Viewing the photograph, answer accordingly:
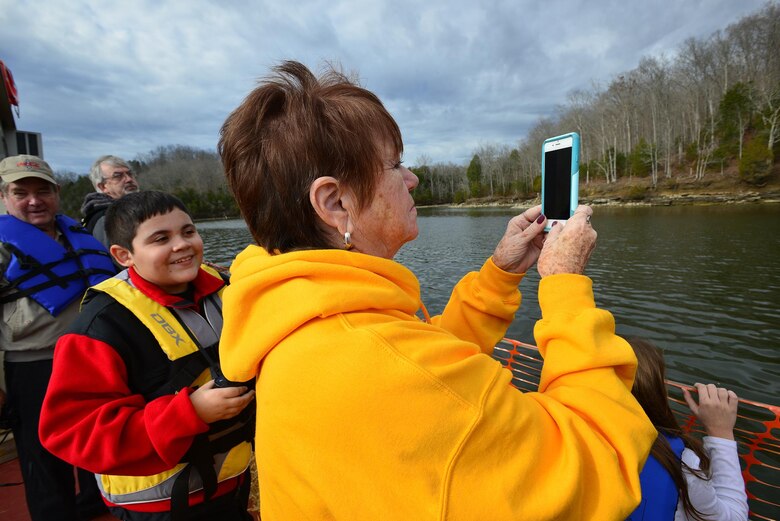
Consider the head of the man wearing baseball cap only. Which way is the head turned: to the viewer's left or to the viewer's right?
to the viewer's right

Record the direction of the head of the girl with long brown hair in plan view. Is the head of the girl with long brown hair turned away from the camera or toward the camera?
away from the camera

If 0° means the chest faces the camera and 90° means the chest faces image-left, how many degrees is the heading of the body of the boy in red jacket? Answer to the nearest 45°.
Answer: approximately 315°

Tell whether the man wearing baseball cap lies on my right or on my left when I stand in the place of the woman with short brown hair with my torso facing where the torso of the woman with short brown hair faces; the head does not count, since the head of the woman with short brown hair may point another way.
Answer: on my left

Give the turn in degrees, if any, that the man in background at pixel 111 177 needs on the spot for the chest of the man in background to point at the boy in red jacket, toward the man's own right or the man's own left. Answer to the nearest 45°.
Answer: approximately 45° to the man's own right

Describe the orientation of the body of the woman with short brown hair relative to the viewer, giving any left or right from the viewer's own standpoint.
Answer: facing away from the viewer and to the right of the viewer

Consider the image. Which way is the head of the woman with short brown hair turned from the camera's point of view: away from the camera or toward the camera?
away from the camera

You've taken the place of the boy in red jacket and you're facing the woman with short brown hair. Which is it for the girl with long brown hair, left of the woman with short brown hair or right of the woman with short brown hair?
left

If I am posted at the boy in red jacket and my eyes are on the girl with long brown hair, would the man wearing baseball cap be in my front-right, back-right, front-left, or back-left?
back-left

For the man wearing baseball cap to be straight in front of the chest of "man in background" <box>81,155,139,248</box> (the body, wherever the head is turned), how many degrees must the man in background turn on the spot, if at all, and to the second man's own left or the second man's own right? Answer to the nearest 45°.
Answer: approximately 45° to the second man's own right

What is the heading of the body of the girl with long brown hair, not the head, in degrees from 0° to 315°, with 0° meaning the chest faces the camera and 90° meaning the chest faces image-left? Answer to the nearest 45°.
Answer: approximately 225°
